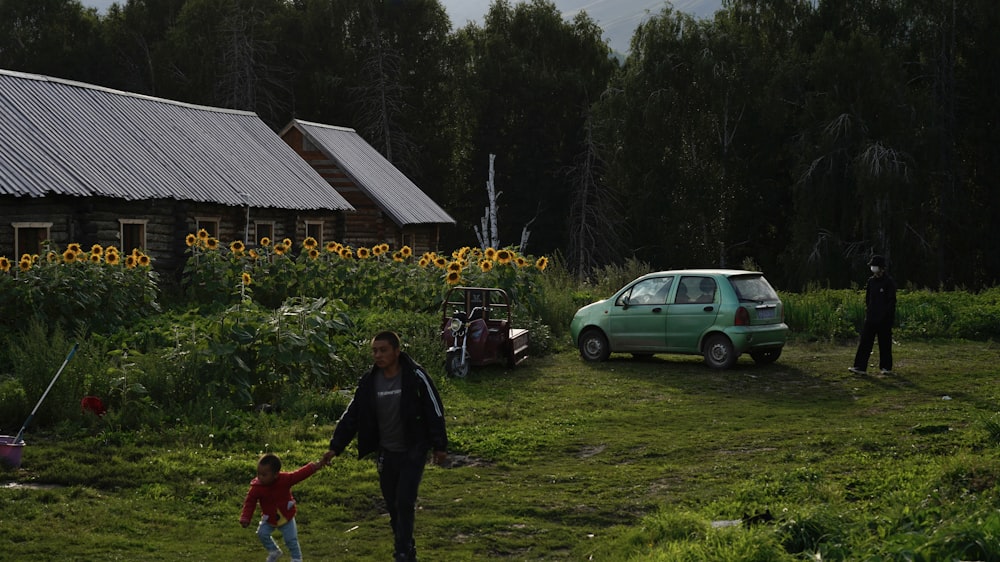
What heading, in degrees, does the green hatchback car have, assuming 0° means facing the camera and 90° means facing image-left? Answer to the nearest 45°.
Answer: approximately 135°

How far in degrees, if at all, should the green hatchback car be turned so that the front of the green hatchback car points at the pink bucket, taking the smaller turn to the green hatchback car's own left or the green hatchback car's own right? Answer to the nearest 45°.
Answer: approximately 90° to the green hatchback car's own left

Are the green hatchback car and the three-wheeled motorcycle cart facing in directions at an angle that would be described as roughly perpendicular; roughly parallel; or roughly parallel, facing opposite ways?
roughly perpendicular

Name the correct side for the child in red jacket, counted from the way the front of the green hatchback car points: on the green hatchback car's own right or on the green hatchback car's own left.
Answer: on the green hatchback car's own left

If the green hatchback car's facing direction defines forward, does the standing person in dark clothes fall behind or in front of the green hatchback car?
behind

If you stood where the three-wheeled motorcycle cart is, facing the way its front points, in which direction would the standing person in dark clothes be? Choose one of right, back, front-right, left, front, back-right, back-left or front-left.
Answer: back-left

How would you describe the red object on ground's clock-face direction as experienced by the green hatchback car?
The red object on ground is roughly at 9 o'clock from the green hatchback car.

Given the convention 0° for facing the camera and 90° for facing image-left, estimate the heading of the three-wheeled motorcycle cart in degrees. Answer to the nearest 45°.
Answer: approximately 45°

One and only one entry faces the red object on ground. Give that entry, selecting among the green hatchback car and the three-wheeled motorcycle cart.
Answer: the three-wheeled motorcycle cart

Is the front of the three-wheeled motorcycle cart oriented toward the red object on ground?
yes

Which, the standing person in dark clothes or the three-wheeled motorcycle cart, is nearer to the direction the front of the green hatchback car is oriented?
the three-wheeled motorcycle cart
